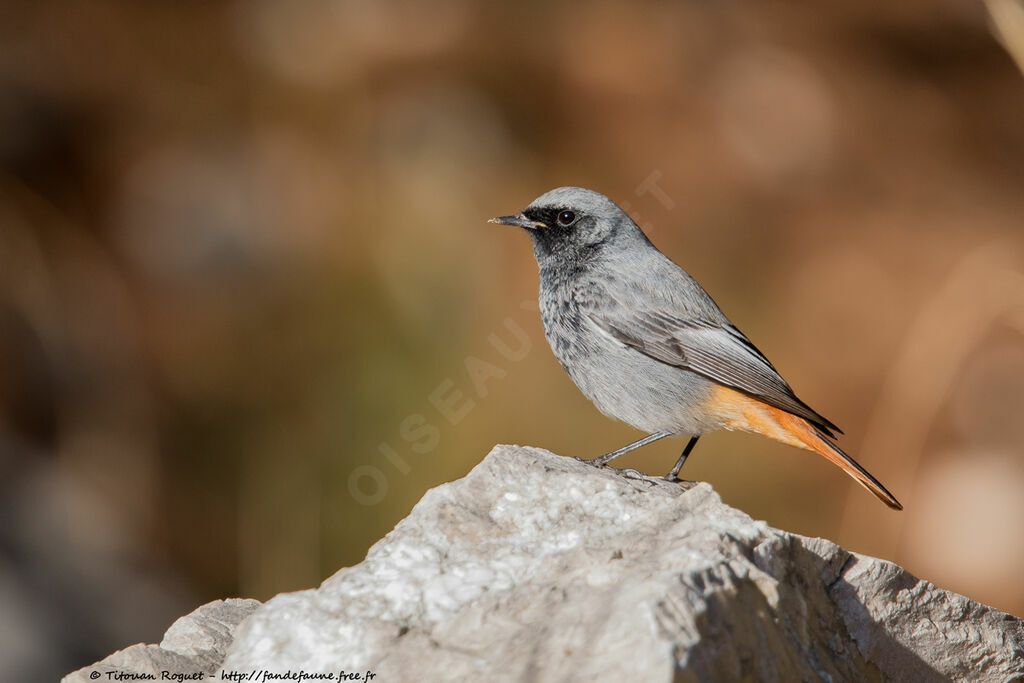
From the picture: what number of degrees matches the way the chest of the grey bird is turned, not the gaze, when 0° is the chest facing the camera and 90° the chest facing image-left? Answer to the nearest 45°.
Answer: approximately 90°
